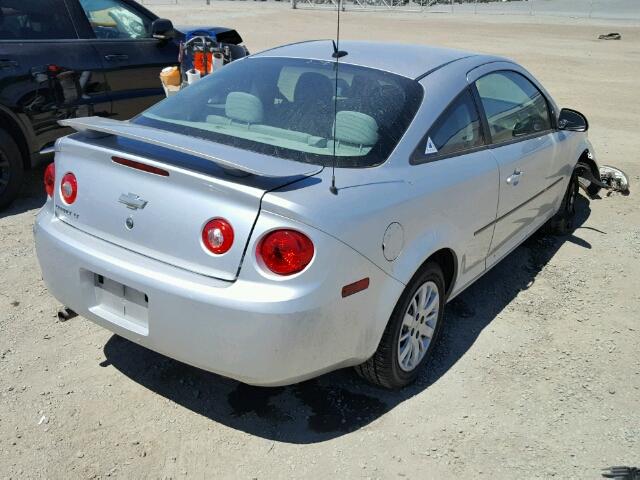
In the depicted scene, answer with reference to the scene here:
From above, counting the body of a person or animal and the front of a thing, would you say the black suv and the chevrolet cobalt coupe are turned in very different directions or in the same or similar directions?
same or similar directions

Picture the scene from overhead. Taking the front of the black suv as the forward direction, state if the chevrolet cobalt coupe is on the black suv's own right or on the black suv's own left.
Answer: on the black suv's own right

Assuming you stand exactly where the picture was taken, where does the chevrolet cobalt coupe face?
facing away from the viewer and to the right of the viewer

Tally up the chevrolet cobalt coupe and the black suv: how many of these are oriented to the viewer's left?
0

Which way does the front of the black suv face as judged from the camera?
facing away from the viewer and to the right of the viewer

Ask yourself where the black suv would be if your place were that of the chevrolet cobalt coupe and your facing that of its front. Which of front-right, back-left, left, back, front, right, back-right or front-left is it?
left
